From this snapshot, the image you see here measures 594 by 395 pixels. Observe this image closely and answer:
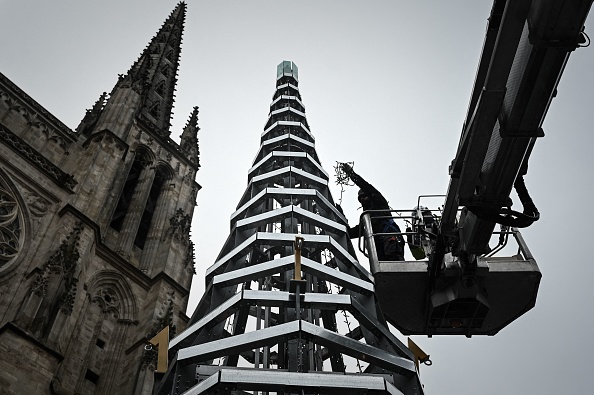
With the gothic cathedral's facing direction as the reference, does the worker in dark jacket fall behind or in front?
in front

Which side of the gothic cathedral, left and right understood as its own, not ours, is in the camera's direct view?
front

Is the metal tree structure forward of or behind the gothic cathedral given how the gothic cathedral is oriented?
forward
